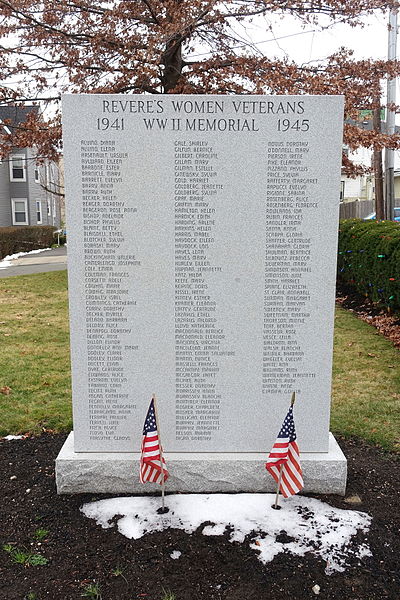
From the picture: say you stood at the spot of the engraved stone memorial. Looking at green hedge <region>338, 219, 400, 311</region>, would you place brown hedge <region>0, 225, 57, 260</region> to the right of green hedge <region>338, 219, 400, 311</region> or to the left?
left

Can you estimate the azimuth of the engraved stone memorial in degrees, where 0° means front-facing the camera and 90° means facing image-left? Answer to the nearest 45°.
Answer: approximately 0°

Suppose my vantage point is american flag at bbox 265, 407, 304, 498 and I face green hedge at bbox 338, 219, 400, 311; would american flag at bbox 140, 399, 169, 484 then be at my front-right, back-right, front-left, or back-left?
back-left

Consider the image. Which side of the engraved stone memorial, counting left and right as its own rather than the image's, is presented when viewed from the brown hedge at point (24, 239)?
back
